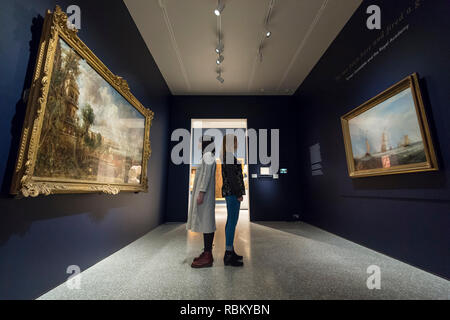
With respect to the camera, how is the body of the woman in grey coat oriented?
to the viewer's left

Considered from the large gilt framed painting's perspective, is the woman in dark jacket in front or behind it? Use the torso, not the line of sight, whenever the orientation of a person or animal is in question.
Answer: in front

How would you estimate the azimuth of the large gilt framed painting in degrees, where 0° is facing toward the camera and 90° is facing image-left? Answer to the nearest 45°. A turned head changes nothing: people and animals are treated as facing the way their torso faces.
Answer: approximately 315°

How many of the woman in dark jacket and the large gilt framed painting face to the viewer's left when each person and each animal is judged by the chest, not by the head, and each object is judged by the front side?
0

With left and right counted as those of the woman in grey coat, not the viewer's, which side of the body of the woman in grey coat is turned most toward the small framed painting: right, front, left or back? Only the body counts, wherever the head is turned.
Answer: back

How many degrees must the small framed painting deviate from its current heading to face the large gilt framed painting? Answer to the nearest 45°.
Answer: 0° — it already faces it

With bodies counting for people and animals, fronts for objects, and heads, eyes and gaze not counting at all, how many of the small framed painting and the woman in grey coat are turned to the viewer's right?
0

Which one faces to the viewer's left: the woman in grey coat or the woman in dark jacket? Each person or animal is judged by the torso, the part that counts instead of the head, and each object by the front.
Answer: the woman in grey coat

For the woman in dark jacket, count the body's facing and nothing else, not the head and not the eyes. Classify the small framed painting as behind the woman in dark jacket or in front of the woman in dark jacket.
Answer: in front

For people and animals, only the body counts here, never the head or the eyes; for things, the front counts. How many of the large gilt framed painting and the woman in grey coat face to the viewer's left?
1

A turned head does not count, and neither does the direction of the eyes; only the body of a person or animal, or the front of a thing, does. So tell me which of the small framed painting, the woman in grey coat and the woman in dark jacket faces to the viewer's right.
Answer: the woman in dark jacket

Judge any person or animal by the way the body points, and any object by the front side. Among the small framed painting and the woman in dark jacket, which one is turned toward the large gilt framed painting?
the small framed painting

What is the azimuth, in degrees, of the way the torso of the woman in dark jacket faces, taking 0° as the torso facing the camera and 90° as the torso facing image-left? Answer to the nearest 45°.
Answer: approximately 270°

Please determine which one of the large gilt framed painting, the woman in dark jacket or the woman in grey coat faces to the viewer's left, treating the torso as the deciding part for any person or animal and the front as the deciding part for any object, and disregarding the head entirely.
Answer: the woman in grey coat

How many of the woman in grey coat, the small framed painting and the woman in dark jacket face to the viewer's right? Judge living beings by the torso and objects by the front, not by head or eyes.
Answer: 1
